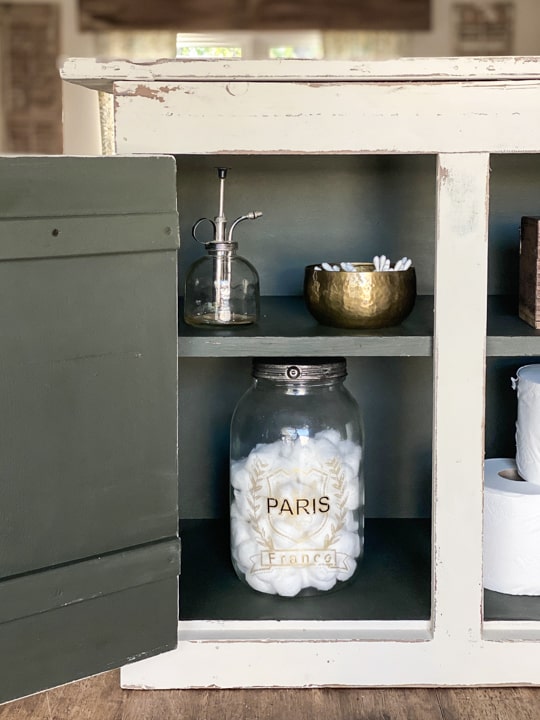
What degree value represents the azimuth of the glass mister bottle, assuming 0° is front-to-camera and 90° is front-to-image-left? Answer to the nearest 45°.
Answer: approximately 270°

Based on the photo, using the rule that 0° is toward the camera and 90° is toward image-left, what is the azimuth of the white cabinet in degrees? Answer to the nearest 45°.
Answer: approximately 0°
